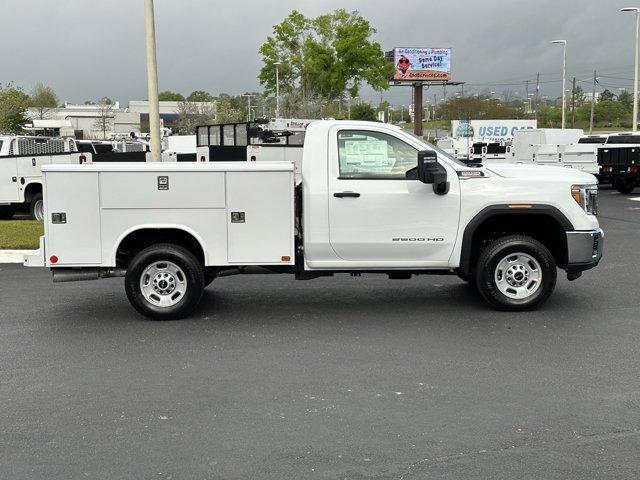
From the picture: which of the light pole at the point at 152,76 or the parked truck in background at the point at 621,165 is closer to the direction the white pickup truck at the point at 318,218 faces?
the parked truck in background

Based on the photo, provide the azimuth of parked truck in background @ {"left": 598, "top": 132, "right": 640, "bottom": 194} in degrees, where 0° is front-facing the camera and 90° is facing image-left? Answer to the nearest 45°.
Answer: approximately 180°

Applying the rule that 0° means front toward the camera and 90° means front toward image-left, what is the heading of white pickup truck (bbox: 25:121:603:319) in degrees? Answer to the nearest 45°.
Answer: approximately 270°

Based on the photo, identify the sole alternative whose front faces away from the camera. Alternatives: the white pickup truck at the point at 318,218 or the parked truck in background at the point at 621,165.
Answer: the parked truck in background

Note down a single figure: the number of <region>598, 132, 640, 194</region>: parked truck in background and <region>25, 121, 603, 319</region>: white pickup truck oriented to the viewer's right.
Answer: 1

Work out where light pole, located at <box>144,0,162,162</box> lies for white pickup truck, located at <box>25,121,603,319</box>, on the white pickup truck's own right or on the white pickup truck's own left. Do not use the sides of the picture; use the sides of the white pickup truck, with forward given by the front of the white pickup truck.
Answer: on the white pickup truck's own left

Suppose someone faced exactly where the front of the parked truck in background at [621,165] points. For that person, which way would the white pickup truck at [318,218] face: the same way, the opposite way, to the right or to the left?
to the right

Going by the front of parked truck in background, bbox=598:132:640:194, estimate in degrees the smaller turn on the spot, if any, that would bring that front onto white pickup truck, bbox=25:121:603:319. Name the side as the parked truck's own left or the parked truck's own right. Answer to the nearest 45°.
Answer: approximately 180°

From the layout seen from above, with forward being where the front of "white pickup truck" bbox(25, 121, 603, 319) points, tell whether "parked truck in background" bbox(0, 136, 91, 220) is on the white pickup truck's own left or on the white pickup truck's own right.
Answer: on the white pickup truck's own left

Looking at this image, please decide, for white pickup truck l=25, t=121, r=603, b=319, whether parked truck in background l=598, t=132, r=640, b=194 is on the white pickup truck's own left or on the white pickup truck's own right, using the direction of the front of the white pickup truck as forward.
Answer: on the white pickup truck's own left
